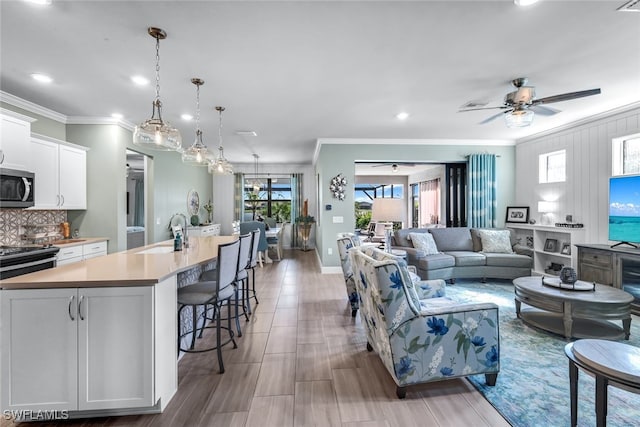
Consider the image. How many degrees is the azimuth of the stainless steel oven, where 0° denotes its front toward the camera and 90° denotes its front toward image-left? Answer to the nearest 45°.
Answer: approximately 315°

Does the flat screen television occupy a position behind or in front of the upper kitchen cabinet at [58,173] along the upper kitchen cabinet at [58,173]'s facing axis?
in front

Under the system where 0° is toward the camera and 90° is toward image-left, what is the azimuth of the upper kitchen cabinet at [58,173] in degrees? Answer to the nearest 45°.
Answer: approximately 315°

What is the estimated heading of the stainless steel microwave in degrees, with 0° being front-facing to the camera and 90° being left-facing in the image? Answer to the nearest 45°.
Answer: approximately 315°

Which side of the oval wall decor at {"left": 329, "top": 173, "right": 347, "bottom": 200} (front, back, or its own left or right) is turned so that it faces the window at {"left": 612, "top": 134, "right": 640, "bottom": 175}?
left

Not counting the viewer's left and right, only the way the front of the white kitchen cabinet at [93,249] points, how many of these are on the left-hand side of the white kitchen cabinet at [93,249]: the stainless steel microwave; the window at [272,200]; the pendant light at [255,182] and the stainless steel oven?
2

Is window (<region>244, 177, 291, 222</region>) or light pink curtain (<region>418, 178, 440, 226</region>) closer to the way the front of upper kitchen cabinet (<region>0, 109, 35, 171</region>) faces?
the light pink curtain

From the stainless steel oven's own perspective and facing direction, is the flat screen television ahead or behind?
ahead

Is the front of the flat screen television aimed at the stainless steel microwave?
yes

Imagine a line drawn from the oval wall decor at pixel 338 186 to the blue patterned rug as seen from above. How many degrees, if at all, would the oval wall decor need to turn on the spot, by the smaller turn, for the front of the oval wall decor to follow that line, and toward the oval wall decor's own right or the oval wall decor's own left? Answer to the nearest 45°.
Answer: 0° — it already faces it

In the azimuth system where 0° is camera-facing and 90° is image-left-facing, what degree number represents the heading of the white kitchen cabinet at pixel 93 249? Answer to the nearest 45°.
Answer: approximately 315°

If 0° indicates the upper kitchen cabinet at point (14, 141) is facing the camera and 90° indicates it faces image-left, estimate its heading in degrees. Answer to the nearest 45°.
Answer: approximately 315°
